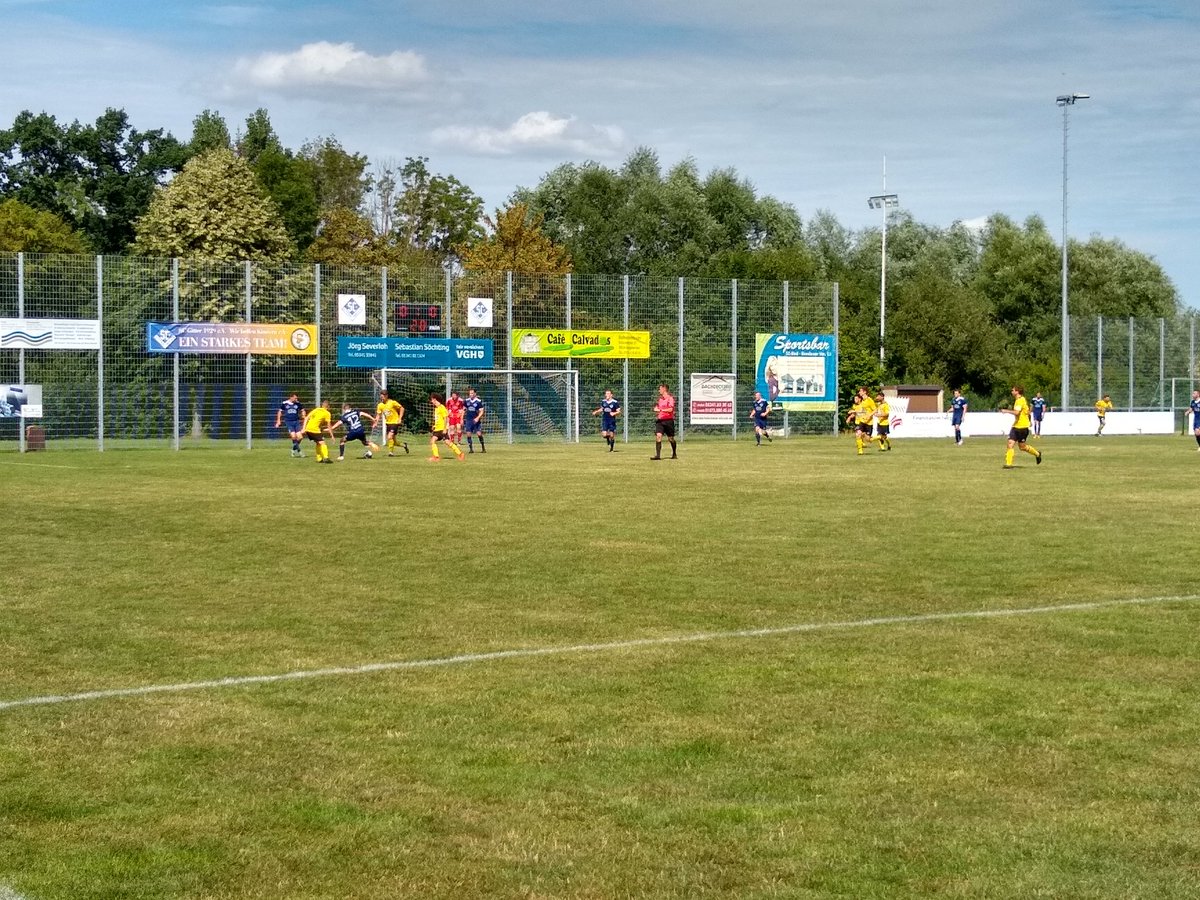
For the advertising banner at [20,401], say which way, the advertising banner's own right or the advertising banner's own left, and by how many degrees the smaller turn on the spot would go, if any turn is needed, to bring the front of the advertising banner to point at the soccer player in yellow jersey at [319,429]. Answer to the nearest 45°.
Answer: approximately 45° to the advertising banner's own left

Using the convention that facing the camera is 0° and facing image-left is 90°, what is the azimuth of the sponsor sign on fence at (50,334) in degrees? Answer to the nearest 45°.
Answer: approximately 0°

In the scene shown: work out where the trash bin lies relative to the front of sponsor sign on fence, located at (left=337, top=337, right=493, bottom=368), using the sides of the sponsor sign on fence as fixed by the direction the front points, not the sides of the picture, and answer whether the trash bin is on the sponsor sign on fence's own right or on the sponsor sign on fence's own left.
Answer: on the sponsor sign on fence's own right

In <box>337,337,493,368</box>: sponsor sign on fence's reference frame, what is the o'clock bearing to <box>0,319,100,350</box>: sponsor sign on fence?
<box>0,319,100,350</box>: sponsor sign on fence is roughly at 2 o'clock from <box>337,337,493,368</box>: sponsor sign on fence.

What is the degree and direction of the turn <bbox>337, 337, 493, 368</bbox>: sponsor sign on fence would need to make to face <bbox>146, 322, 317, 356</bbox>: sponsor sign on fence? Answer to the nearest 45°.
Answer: approximately 45° to its right
